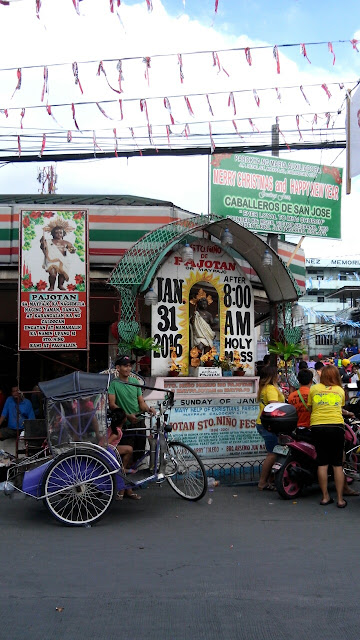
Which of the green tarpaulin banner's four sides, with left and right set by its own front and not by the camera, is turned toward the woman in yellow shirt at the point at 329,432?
front

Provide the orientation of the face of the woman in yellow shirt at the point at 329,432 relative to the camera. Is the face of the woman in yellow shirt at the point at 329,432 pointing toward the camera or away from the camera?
away from the camera

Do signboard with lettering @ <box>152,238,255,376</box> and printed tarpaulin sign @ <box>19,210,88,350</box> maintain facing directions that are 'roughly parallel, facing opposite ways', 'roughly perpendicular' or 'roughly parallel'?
roughly parallel

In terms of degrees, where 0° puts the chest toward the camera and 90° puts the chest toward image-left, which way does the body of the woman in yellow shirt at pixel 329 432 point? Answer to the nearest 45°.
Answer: approximately 180°

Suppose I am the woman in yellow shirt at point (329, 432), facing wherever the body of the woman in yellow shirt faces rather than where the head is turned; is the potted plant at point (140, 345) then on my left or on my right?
on my left

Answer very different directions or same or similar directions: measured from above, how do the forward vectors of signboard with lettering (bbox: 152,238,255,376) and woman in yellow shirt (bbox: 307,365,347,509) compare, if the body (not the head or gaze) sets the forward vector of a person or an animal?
very different directions

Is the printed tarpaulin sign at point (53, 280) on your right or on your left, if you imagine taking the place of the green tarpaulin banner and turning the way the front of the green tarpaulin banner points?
on your right

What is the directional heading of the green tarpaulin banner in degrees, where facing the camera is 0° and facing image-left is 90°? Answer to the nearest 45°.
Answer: approximately 0°

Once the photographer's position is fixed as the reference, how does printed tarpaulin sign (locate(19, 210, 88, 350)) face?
facing the viewer

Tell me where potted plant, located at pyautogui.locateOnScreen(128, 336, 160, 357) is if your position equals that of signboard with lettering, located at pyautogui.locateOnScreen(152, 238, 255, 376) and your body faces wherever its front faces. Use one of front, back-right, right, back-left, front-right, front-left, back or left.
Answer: front-right

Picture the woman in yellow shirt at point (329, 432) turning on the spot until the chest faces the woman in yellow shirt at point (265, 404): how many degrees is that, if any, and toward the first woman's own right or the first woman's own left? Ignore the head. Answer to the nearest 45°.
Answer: approximately 45° to the first woman's own left

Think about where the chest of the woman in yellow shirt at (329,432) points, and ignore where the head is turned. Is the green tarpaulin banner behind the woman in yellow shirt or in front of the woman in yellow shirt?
in front

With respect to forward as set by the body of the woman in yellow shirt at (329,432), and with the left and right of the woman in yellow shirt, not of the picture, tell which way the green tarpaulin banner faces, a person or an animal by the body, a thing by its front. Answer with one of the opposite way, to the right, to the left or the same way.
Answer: the opposite way

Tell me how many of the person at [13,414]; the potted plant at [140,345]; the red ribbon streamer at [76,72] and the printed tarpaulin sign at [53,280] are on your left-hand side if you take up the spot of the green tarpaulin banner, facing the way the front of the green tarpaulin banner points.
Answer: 0

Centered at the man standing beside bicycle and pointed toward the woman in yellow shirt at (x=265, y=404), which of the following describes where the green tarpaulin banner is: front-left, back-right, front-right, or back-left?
front-left
